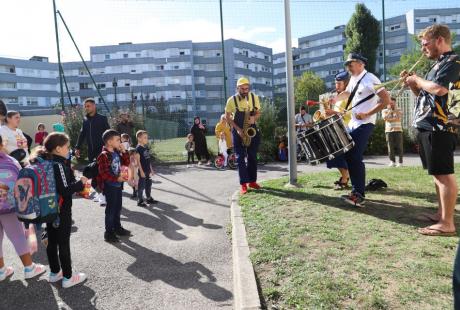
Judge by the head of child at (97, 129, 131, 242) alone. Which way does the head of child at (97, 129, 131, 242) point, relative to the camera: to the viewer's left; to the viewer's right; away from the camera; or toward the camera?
to the viewer's right

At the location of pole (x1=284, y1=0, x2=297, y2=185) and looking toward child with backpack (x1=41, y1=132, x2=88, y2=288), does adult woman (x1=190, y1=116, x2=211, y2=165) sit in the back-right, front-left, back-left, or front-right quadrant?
back-right

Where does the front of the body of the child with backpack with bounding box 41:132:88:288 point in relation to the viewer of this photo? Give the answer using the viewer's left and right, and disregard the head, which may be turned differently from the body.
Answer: facing to the right of the viewer

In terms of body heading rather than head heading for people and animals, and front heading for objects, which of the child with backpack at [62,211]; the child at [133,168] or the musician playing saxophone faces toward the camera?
the musician playing saxophone

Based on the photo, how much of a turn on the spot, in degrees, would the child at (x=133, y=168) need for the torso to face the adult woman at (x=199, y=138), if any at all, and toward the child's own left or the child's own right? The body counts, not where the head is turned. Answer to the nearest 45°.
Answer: approximately 90° to the child's own left

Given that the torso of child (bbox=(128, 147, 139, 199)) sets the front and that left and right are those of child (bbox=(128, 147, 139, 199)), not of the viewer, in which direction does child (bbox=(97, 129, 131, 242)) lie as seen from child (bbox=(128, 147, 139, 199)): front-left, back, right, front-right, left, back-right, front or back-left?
right

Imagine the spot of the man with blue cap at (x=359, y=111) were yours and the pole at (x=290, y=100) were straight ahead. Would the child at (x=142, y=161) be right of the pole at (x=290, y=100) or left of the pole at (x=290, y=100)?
left

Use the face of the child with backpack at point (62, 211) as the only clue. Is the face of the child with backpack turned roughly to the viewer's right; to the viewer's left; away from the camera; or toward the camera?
to the viewer's right

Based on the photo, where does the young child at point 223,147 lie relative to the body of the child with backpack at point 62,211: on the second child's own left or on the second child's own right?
on the second child's own left
